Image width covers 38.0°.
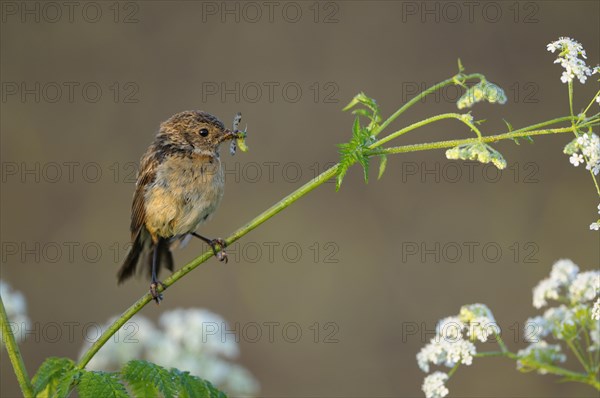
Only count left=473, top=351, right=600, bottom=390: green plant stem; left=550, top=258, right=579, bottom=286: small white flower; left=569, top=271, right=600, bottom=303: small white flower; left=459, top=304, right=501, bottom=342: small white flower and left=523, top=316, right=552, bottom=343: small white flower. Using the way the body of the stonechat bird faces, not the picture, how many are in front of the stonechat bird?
5

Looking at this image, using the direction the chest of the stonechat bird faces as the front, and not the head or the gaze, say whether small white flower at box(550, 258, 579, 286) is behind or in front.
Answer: in front

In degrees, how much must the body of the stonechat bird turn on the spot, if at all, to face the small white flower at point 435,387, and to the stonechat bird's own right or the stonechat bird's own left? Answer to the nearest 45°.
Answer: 0° — it already faces it

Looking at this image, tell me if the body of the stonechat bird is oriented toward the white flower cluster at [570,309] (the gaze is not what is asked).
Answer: yes

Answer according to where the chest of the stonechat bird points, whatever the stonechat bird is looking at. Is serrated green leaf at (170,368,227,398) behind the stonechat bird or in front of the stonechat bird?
in front

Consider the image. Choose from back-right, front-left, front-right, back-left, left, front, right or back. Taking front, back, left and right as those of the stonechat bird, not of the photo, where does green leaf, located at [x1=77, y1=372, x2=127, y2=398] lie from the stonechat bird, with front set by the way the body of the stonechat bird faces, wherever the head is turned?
front-right

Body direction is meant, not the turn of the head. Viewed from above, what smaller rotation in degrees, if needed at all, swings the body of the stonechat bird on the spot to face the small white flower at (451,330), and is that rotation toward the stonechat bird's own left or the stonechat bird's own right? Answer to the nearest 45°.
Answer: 0° — it already faces it

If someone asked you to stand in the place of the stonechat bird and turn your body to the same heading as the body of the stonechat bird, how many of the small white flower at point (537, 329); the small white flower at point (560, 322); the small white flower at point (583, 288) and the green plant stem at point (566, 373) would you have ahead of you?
4

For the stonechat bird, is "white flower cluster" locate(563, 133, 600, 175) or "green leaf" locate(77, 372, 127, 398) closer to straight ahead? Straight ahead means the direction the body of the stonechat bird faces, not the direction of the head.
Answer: the white flower cluster

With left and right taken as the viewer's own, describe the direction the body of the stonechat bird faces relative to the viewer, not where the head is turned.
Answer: facing the viewer and to the right of the viewer

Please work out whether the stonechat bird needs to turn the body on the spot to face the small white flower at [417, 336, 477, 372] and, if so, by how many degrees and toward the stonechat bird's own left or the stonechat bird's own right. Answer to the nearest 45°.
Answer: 0° — it already faces it

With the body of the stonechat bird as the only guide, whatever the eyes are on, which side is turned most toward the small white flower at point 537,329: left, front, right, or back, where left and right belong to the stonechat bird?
front

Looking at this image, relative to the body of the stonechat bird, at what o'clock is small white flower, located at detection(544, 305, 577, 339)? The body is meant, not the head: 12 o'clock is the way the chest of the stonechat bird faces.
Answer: The small white flower is roughly at 10 o'clock from the stonechat bird.

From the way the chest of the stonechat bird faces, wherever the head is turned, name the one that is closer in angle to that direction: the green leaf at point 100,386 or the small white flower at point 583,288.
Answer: the small white flower
